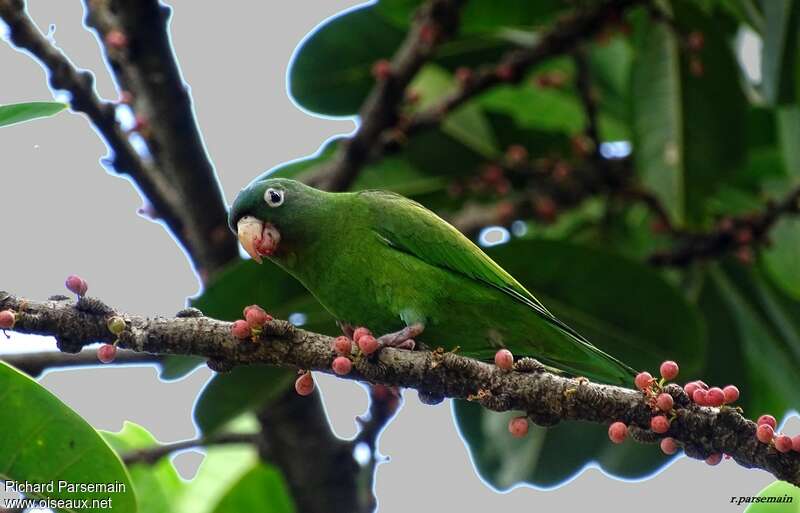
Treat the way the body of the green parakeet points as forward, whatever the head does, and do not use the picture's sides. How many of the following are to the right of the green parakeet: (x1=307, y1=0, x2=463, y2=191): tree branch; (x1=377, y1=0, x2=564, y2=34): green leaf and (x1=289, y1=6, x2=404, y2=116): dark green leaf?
3

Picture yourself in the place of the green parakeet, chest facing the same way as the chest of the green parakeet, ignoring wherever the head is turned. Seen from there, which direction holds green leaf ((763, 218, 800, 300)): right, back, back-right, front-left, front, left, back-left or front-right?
back-right

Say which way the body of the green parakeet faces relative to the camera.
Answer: to the viewer's left

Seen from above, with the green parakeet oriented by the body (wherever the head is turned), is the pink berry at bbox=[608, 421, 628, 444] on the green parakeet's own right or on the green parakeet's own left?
on the green parakeet's own left

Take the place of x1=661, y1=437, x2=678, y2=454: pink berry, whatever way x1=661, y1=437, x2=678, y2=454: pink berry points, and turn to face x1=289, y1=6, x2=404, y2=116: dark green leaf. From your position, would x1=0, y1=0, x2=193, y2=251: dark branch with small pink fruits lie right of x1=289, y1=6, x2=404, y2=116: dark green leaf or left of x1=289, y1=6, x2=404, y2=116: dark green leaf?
left

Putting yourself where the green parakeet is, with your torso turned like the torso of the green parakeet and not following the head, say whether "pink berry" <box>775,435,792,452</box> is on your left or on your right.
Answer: on your left

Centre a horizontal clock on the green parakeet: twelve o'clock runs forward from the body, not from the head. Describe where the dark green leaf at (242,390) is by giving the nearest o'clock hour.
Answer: The dark green leaf is roughly at 1 o'clock from the green parakeet.

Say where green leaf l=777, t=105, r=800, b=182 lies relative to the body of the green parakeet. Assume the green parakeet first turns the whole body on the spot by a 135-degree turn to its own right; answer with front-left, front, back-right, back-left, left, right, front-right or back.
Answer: front

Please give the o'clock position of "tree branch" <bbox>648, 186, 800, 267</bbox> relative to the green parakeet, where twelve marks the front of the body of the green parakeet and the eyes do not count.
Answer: The tree branch is roughly at 5 o'clock from the green parakeet.

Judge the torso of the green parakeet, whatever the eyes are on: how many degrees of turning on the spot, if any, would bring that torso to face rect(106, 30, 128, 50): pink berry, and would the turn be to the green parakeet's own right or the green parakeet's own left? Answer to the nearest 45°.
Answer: approximately 45° to the green parakeet's own right

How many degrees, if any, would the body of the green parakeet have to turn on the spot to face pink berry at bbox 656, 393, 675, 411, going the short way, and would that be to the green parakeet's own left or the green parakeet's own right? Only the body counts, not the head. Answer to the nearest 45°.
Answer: approximately 135° to the green parakeet's own left

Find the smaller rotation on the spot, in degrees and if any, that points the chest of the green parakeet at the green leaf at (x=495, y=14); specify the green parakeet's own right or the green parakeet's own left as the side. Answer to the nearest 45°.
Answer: approximately 90° to the green parakeet's own right

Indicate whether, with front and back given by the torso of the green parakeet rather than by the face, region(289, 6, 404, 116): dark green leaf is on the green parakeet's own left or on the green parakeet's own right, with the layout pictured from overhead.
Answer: on the green parakeet's own right

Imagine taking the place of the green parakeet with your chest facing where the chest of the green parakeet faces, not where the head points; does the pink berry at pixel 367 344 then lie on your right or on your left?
on your left

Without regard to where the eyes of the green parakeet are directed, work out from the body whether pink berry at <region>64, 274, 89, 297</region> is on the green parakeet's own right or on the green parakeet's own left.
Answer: on the green parakeet's own right

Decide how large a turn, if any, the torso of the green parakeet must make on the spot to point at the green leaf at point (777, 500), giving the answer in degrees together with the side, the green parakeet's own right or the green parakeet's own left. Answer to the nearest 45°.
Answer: approximately 135° to the green parakeet's own left
